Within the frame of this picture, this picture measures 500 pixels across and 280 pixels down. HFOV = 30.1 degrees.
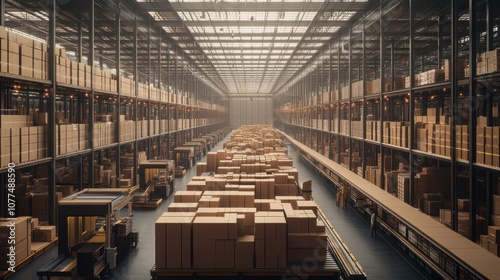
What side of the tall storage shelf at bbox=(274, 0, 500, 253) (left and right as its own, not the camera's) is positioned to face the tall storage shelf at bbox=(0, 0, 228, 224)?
front

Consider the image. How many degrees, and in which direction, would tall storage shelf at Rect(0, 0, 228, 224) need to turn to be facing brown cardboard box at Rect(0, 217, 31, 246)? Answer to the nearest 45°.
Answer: approximately 90° to its right

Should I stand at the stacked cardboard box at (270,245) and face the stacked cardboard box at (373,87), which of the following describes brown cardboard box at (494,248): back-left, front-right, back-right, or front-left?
front-right

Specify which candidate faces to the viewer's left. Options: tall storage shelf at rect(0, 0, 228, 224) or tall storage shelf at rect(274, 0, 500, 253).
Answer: tall storage shelf at rect(274, 0, 500, 253)

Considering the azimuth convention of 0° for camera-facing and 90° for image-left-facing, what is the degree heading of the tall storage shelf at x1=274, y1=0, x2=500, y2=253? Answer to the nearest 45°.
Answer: approximately 90°

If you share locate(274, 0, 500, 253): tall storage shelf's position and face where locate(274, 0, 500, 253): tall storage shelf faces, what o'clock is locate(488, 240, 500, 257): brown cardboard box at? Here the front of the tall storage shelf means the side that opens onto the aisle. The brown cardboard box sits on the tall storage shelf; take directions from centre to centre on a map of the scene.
The brown cardboard box is roughly at 9 o'clock from the tall storage shelf.

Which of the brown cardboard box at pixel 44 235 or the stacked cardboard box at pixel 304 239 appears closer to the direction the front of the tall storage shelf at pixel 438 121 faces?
the brown cardboard box

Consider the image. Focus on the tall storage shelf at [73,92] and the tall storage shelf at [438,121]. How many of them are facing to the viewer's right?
1

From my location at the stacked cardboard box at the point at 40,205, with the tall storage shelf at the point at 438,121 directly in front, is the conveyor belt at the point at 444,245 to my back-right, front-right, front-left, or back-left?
front-right

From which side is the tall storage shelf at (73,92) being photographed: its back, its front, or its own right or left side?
right
